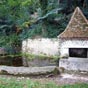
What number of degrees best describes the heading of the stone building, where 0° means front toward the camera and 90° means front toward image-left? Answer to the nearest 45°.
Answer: approximately 0°

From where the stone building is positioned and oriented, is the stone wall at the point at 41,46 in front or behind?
behind

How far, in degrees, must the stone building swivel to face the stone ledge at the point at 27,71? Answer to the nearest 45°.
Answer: approximately 45° to its right

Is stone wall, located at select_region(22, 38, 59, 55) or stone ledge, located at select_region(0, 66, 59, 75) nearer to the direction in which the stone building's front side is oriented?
the stone ledge
